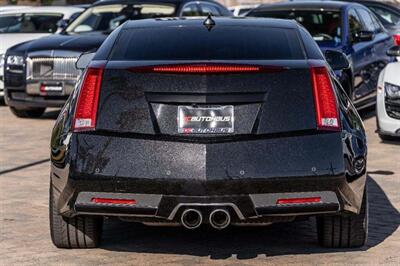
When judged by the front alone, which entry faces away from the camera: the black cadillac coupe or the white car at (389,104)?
the black cadillac coupe

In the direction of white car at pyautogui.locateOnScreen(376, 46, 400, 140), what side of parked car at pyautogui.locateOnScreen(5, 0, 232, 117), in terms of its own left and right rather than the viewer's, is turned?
left

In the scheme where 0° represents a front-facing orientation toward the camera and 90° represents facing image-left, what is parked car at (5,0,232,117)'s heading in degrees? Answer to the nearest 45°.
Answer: approximately 45°

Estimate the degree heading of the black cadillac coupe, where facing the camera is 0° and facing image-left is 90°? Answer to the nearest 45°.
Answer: approximately 180°

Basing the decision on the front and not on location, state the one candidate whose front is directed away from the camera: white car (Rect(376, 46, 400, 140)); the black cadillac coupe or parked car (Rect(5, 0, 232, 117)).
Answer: the black cadillac coupe

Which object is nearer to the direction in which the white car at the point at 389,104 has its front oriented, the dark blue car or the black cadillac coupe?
the black cadillac coupe
